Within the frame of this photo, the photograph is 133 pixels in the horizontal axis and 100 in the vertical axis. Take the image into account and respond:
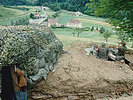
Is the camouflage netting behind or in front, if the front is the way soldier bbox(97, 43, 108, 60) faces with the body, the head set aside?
behind

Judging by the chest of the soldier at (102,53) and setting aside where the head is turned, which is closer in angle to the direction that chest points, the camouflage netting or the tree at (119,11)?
the tree

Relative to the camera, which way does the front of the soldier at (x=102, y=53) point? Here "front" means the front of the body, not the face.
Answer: away from the camera

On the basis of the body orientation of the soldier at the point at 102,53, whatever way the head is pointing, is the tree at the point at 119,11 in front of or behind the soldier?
in front
